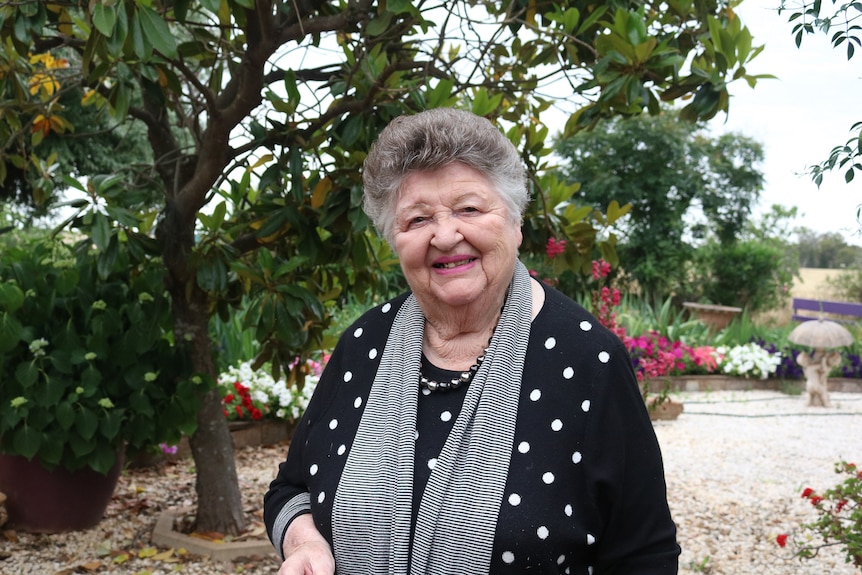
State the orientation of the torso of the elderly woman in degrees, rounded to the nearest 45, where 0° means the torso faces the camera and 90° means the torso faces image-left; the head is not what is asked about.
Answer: approximately 45°

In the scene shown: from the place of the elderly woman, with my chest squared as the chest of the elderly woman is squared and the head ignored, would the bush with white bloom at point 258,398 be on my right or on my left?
on my right

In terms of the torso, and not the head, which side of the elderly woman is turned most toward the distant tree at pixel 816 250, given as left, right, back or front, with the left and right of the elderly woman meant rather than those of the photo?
back

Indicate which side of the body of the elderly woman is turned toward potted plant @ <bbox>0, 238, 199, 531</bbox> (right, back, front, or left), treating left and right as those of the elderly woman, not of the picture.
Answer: right
